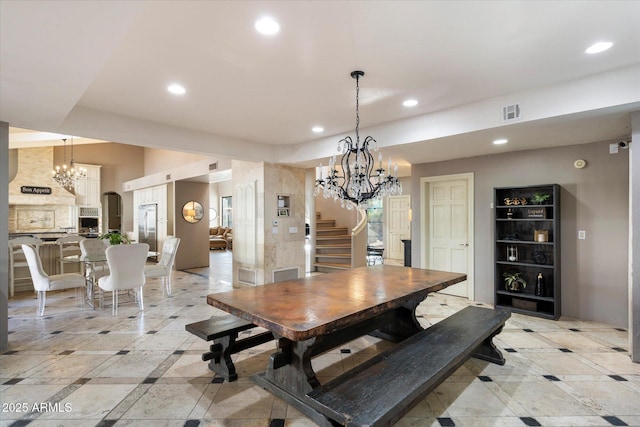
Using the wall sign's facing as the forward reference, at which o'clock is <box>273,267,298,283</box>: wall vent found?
The wall vent is roughly at 11 o'clock from the wall sign.

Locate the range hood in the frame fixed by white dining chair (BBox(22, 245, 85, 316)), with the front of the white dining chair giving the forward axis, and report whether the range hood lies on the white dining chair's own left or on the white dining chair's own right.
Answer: on the white dining chair's own left

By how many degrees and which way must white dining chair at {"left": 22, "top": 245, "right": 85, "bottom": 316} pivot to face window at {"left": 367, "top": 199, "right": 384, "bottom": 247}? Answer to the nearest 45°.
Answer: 0° — it already faces it

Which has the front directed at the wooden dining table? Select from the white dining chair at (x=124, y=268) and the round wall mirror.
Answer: the round wall mirror

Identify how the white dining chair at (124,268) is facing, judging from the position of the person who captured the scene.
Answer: facing away from the viewer and to the left of the viewer

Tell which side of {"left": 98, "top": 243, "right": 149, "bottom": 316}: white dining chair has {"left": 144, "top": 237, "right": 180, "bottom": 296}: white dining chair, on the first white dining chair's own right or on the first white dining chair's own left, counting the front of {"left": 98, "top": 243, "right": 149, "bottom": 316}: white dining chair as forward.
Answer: on the first white dining chair's own right

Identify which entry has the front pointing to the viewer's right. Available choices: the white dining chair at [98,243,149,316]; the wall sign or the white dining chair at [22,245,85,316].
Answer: the white dining chair at [22,245,85,316]

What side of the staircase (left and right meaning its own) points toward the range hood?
right

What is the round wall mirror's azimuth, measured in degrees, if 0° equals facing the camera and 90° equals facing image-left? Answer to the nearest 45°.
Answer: approximately 0°
